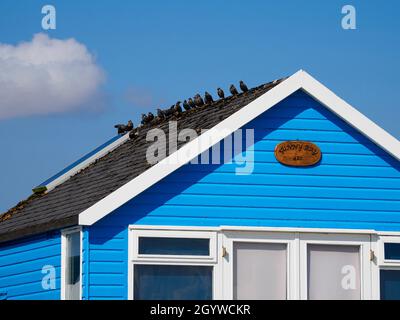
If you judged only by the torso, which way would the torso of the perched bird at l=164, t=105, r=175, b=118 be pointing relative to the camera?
to the viewer's right

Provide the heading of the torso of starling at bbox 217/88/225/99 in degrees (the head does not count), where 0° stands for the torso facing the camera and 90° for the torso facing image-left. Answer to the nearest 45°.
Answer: approximately 90°

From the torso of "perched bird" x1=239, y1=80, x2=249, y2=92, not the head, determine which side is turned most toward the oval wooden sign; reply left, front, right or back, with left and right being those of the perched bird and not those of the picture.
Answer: left

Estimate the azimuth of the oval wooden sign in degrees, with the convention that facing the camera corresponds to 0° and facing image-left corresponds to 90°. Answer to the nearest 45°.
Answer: approximately 0°

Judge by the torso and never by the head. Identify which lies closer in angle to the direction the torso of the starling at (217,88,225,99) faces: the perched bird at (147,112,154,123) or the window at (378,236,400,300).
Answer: the perched bird

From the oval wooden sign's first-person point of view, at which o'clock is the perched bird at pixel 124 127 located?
The perched bird is roughly at 5 o'clock from the oval wooden sign.
